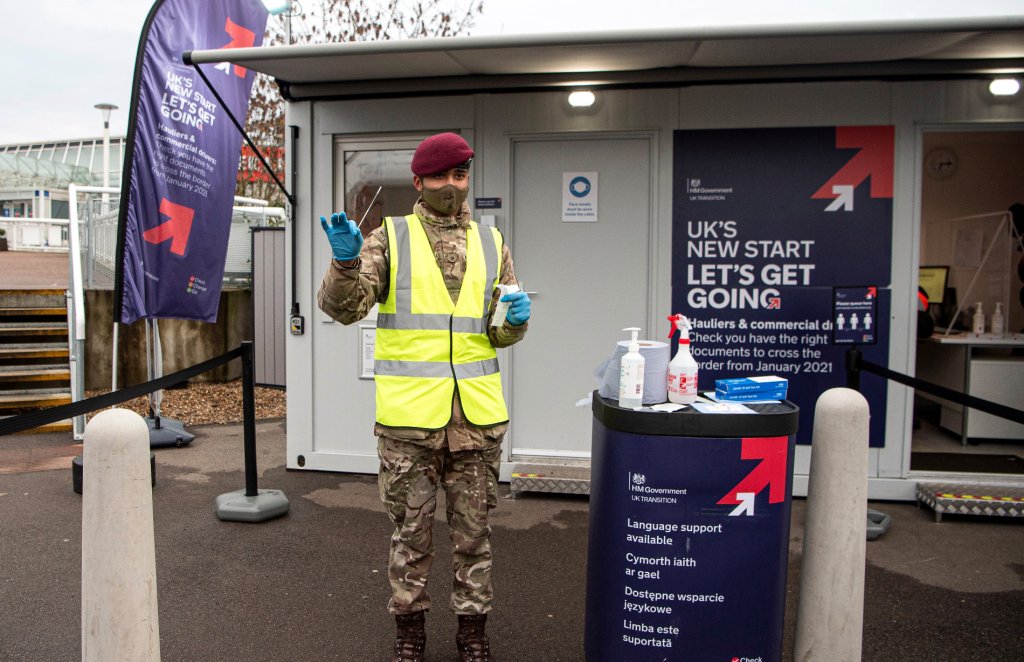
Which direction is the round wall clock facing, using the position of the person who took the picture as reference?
facing the viewer

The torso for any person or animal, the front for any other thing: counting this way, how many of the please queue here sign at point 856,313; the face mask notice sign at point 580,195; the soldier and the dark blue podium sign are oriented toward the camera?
4

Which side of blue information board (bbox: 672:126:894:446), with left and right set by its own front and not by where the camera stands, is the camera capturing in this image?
front

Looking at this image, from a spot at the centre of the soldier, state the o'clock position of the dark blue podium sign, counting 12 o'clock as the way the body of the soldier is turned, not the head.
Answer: The dark blue podium sign is roughly at 10 o'clock from the soldier.

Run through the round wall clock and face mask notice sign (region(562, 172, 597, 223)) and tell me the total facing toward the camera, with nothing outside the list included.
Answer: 2

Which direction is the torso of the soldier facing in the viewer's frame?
toward the camera

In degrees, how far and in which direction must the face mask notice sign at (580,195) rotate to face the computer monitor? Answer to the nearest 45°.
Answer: approximately 135° to its left

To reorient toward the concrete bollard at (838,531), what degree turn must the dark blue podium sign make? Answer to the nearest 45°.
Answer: approximately 135° to its left

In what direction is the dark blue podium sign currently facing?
toward the camera

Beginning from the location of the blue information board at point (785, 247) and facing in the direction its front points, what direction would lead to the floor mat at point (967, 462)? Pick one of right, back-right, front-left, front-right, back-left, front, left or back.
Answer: back-left

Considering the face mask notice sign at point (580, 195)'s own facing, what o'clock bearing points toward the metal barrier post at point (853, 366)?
The metal barrier post is roughly at 10 o'clock from the face mask notice sign.

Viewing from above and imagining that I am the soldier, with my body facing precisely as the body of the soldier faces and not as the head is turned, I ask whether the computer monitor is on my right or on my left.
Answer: on my left

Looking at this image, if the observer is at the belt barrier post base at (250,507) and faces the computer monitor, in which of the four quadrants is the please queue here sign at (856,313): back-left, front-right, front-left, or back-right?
front-right

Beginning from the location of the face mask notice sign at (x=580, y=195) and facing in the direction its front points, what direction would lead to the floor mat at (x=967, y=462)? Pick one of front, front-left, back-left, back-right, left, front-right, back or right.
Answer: left
